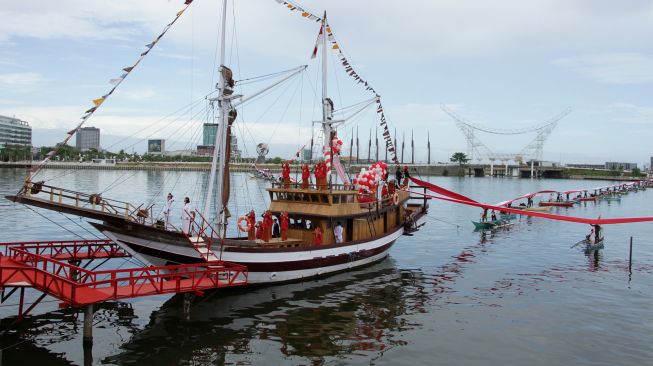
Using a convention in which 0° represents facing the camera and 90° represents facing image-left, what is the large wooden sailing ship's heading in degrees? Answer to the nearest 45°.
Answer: approximately 45°

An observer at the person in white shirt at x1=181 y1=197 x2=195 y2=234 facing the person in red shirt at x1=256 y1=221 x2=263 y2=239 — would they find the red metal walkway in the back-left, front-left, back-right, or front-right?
back-right

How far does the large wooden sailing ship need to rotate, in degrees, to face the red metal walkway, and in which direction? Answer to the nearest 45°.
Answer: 0° — it already faces it
